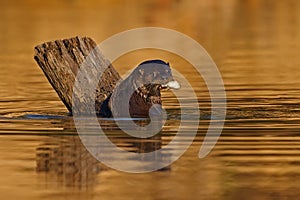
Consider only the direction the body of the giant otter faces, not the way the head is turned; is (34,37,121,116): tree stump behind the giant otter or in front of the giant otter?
behind
